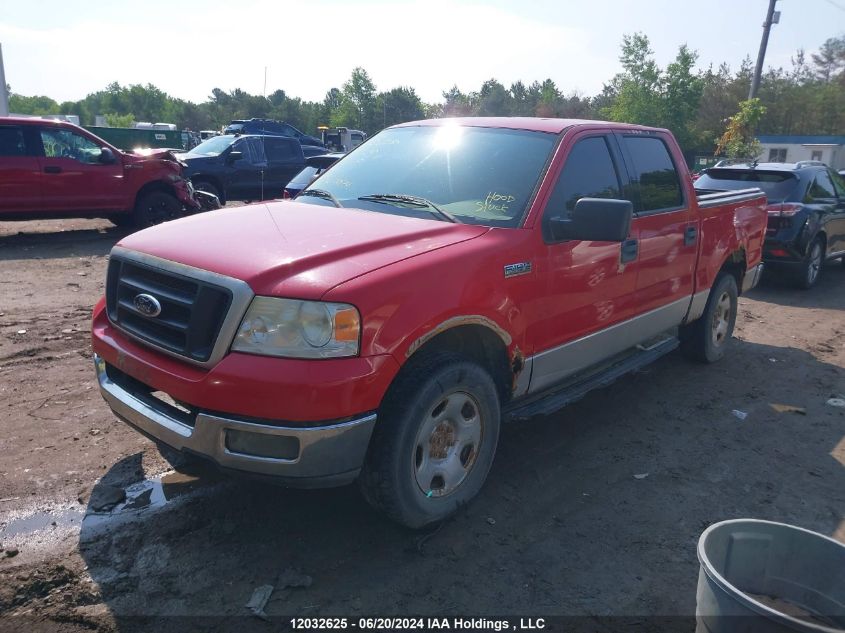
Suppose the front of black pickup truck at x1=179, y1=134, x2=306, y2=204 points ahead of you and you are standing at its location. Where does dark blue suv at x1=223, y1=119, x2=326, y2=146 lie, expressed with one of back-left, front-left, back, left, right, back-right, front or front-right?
back-right

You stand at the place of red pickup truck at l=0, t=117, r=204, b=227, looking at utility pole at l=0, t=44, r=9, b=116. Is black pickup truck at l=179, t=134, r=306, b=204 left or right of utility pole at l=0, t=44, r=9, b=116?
right

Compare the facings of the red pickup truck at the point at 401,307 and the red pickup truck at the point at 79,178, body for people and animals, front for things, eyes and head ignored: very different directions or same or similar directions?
very different directions

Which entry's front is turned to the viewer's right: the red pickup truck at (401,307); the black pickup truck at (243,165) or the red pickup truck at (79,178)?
the red pickup truck at (79,178)

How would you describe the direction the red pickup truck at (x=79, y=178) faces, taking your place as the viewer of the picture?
facing to the right of the viewer

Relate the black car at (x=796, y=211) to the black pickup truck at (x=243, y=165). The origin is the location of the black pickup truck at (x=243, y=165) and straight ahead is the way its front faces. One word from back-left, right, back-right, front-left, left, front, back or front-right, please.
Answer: left

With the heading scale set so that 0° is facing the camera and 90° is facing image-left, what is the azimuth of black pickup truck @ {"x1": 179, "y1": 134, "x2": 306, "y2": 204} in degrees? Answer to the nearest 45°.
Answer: approximately 45°

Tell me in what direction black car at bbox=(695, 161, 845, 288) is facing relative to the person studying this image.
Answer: facing away from the viewer and to the right of the viewer

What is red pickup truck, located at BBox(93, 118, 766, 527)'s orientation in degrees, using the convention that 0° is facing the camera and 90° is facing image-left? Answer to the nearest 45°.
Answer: approximately 45°
